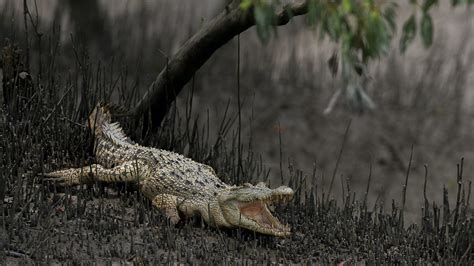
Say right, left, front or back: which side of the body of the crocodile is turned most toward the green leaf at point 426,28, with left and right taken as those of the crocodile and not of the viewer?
front

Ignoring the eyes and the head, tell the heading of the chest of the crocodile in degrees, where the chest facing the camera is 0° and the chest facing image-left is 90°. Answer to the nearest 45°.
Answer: approximately 315°

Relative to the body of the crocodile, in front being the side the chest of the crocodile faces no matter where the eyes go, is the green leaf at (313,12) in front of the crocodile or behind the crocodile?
in front

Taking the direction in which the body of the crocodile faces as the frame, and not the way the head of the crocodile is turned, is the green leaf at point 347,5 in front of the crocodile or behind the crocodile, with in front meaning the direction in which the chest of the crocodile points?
in front
